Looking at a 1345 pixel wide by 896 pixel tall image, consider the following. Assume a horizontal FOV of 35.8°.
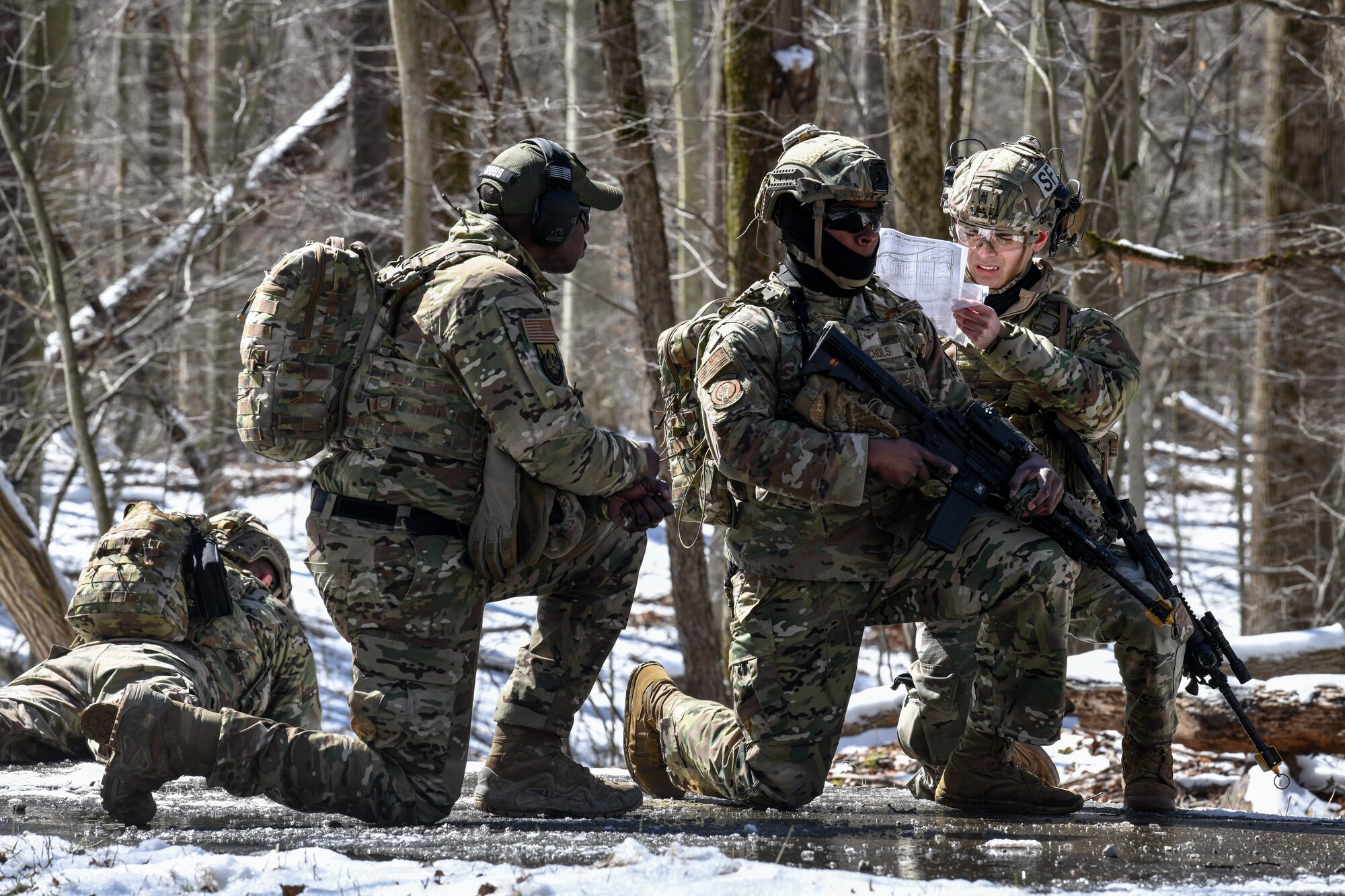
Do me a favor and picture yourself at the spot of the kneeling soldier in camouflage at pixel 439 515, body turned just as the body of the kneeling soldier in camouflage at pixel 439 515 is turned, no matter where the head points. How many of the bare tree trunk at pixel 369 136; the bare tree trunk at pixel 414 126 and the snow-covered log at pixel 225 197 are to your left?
3

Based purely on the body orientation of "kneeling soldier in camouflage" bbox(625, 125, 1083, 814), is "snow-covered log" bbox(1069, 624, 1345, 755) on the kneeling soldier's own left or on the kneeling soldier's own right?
on the kneeling soldier's own left

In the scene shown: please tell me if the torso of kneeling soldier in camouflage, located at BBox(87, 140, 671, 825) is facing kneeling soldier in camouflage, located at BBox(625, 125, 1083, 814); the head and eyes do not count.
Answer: yes

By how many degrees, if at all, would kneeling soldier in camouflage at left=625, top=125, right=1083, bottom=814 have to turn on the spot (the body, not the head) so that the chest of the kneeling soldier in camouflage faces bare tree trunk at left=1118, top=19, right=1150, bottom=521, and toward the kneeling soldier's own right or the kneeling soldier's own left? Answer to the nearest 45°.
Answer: approximately 135° to the kneeling soldier's own left

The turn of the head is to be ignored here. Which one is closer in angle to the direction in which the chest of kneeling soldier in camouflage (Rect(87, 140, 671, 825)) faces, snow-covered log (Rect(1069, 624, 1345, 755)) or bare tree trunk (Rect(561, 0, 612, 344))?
the snow-covered log

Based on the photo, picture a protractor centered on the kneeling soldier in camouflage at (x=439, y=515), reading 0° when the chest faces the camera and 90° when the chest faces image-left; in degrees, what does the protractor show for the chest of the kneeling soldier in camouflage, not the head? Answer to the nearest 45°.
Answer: approximately 270°

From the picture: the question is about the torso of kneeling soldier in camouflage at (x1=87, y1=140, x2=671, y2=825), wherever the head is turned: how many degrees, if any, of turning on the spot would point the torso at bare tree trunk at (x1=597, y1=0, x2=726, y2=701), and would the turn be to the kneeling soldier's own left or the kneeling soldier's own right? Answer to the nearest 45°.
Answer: approximately 90° to the kneeling soldier's own left
